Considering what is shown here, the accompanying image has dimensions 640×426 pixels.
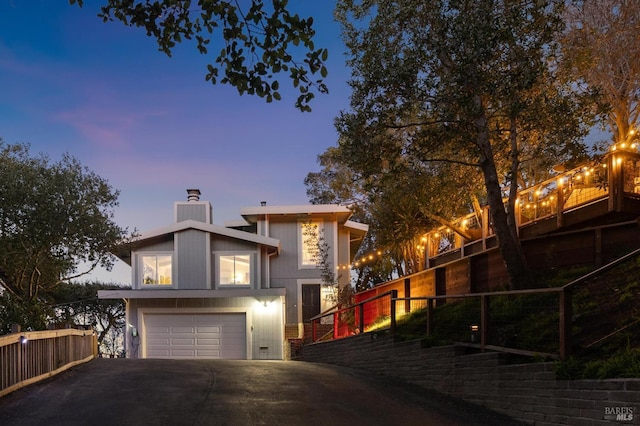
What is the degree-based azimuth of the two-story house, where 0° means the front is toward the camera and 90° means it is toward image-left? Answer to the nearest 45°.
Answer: approximately 0°

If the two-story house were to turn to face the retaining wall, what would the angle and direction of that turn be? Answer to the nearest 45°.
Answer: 0° — it already faces it
